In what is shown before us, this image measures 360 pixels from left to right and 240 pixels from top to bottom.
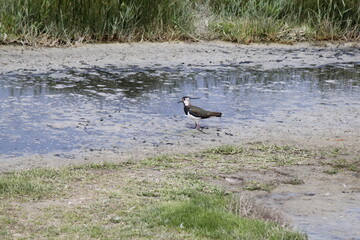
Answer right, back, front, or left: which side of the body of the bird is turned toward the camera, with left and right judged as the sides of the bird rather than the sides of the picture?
left
